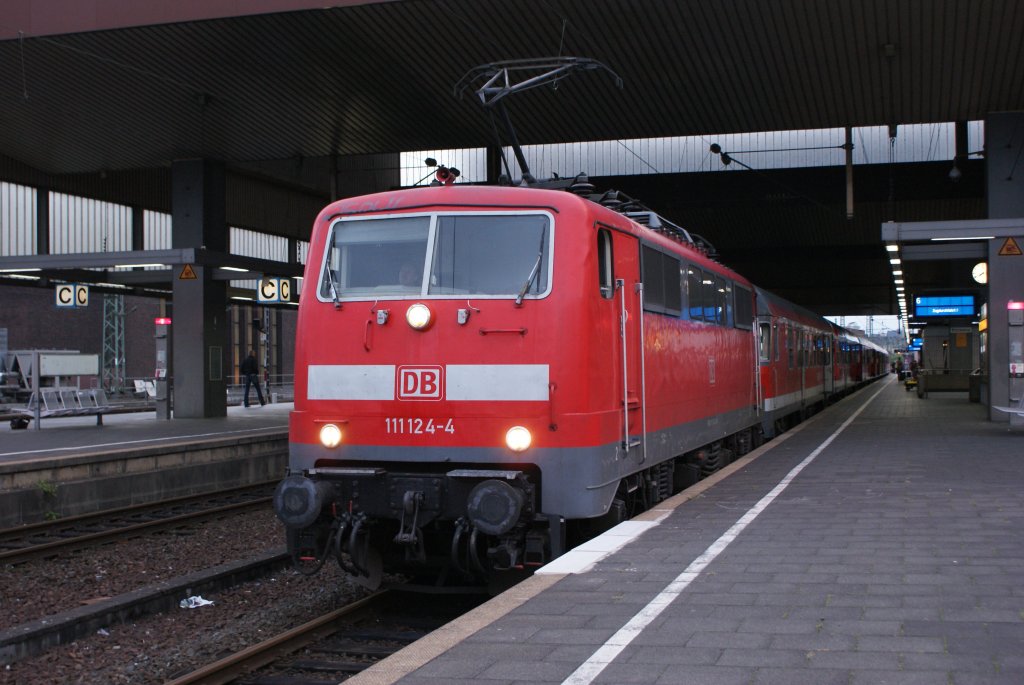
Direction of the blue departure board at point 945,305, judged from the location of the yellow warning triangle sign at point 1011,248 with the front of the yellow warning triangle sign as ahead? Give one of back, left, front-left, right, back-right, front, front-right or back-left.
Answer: back

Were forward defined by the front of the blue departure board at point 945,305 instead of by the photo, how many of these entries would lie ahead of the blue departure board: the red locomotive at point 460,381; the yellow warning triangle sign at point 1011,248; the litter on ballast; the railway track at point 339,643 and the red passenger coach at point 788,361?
5

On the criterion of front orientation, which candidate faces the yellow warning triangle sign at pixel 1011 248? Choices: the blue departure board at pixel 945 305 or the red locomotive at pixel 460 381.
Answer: the blue departure board

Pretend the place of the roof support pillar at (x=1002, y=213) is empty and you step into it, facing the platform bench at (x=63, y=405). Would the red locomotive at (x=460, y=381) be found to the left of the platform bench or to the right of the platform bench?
left

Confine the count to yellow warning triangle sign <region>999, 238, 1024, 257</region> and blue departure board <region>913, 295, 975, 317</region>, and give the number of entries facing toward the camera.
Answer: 2

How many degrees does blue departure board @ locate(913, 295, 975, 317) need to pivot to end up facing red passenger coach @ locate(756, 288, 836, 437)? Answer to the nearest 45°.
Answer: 0° — it already faces it

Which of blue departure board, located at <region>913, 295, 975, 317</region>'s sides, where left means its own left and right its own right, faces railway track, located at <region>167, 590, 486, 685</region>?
front

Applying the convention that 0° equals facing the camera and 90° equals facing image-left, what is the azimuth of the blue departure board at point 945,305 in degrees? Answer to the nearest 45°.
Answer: approximately 0°

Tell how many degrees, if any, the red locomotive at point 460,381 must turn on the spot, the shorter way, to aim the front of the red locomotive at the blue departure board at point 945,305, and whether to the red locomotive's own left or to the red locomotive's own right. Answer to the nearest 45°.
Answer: approximately 180°

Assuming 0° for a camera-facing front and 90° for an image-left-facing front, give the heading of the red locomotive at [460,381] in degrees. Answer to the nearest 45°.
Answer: approximately 45°

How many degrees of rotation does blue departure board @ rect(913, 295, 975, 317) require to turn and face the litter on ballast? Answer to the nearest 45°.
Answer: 0° — it already faces it

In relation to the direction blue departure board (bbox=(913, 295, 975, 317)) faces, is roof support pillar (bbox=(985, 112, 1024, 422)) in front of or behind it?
in front

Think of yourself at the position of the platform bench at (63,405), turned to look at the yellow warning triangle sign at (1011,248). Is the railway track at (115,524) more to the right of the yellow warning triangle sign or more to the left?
right

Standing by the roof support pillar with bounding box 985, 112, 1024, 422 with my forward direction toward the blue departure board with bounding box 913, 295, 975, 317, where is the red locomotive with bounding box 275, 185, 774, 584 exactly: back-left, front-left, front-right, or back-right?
back-left
